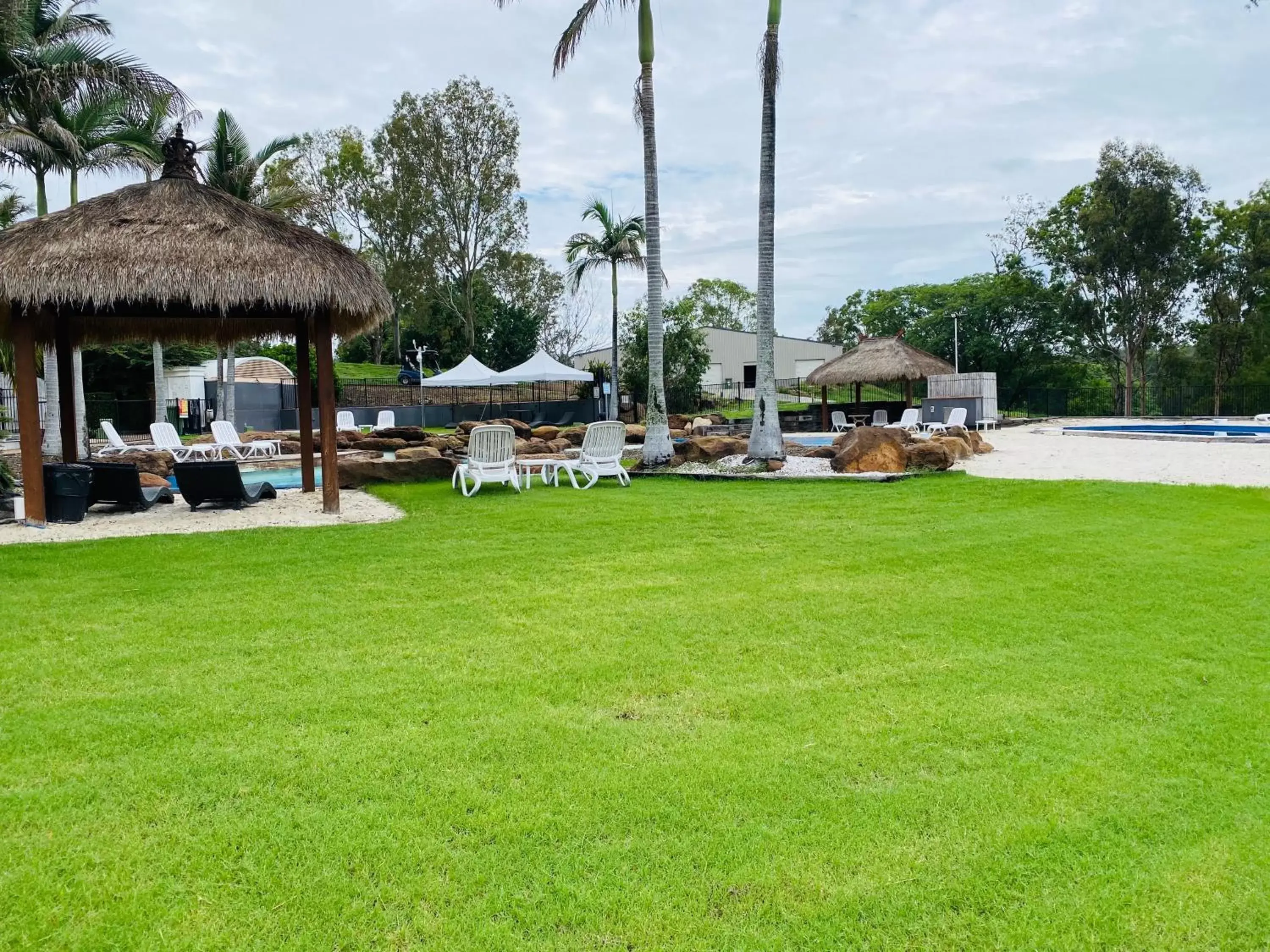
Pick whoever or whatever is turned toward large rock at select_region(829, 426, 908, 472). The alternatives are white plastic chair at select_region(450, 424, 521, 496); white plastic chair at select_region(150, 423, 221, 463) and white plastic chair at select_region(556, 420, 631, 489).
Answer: white plastic chair at select_region(150, 423, 221, 463)

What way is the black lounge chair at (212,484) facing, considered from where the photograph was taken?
facing away from the viewer and to the right of the viewer

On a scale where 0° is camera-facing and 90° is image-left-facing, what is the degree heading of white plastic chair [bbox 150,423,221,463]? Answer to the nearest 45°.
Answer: approximately 315°
